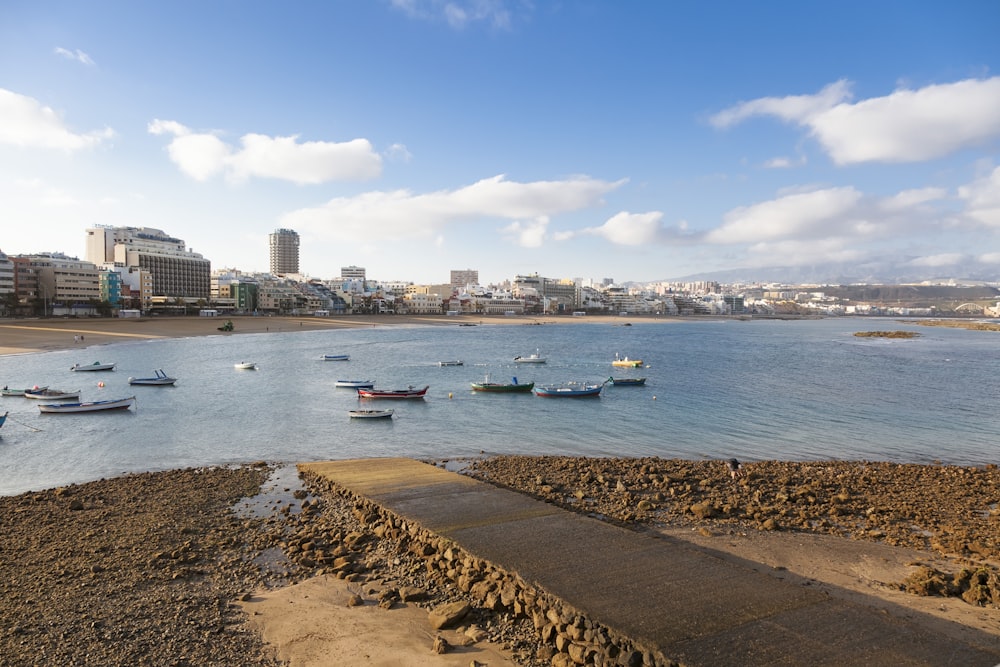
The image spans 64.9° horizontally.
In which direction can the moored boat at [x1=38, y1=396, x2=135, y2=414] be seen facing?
to the viewer's right

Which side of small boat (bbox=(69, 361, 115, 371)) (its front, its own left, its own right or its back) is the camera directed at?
right

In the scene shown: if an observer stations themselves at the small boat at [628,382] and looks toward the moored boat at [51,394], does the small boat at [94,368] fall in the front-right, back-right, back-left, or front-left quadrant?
front-right

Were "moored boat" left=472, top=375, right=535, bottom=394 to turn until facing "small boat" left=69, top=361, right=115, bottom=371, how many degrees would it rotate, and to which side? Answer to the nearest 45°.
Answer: approximately 180°

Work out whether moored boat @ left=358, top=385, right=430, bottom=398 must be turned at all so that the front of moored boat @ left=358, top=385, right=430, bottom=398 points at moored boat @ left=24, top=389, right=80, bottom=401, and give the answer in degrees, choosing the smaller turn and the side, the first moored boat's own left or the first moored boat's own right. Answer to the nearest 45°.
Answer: approximately 180°

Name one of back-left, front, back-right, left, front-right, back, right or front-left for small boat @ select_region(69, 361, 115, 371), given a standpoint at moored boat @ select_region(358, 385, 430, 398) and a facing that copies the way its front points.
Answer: back-left

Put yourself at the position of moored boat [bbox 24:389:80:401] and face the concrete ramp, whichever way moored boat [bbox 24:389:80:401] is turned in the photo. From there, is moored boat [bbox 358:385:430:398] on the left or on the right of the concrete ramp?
left

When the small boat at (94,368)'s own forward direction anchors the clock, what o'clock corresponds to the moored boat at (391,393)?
The moored boat is roughly at 2 o'clock from the small boat.

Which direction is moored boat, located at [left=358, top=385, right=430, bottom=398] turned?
to the viewer's right

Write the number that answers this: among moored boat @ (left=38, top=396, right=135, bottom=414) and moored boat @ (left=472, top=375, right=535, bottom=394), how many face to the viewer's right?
2

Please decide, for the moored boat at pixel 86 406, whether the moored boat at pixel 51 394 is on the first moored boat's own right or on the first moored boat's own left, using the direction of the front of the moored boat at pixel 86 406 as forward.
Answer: on the first moored boat's own left

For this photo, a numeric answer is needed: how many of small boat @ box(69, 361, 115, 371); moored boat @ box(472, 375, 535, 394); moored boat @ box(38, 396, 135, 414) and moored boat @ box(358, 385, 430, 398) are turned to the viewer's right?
4

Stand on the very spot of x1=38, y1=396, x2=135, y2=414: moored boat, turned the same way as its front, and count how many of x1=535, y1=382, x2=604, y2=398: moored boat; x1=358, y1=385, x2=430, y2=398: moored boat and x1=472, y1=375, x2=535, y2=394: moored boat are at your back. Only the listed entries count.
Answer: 0

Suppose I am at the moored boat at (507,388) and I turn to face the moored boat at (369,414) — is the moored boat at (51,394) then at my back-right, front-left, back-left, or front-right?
front-right

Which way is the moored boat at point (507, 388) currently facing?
to the viewer's right

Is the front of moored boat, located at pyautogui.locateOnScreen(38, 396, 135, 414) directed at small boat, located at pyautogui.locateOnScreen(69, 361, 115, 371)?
no

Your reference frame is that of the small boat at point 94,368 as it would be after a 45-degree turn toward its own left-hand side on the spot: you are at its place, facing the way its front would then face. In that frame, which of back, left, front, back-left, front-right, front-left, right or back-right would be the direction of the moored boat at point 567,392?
right
